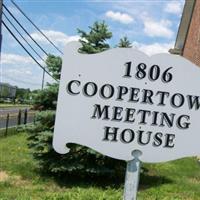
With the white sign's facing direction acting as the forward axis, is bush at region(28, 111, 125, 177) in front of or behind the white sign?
behind

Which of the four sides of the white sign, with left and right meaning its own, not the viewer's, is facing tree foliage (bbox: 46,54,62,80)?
back

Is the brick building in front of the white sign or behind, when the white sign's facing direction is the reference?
behind

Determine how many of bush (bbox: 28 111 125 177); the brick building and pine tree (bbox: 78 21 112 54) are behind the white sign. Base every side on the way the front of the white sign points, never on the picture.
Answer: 3

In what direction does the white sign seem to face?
toward the camera

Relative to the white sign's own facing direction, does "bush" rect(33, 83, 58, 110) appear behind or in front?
behind

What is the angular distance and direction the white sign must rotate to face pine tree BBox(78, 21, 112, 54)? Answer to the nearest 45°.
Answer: approximately 180°
